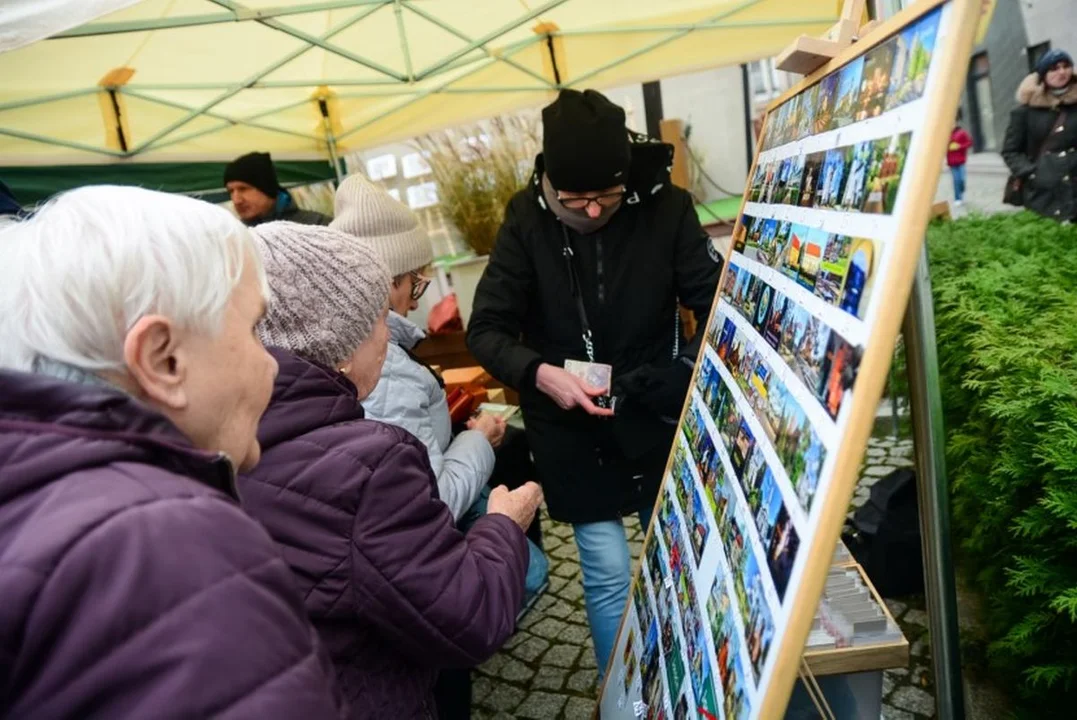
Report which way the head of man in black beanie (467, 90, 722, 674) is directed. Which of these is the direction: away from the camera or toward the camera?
toward the camera

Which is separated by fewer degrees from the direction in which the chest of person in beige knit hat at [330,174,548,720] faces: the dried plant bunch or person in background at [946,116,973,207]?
the person in background

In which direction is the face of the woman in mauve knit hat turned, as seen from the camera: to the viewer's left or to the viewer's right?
to the viewer's right

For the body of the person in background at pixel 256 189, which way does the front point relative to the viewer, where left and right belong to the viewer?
facing the viewer and to the left of the viewer

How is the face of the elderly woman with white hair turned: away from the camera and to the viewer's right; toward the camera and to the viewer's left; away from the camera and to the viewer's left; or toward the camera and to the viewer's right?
away from the camera and to the viewer's right

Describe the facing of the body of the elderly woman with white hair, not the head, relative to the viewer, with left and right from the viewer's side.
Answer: facing away from the viewer and to the right of the viewer

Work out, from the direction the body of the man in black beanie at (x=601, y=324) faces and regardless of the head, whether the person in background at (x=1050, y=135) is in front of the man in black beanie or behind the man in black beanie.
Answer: behind

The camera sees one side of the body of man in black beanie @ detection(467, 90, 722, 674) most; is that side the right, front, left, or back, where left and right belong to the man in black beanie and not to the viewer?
front

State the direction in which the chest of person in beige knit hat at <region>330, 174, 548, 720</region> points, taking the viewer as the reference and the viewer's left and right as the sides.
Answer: facing to the right of the viewer

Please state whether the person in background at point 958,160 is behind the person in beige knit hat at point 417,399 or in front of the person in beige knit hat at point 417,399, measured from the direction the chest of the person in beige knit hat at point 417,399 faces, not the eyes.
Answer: in front

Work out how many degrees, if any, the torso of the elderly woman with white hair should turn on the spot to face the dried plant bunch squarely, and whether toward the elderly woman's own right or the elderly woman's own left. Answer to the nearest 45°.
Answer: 0° — they already face it

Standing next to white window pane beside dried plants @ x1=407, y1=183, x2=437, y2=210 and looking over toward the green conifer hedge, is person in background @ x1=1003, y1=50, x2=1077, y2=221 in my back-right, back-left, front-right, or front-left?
front-left

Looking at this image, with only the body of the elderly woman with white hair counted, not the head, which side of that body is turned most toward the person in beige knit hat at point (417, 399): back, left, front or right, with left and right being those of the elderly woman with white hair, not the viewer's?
front
